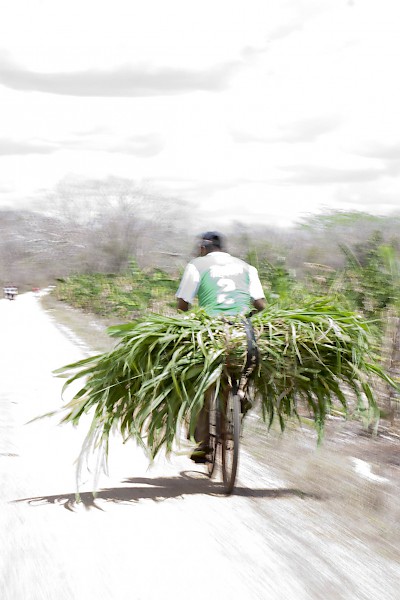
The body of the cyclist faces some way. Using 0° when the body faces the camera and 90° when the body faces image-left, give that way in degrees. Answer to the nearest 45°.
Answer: approximately 180°

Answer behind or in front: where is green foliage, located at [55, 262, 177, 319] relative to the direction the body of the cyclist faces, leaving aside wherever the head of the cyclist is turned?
in front

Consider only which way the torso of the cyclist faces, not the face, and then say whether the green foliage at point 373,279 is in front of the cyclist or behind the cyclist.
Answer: in front

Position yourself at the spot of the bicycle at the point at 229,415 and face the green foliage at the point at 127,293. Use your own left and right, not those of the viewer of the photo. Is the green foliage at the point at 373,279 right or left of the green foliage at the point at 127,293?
right
